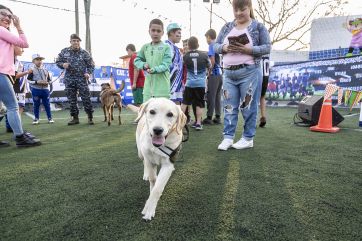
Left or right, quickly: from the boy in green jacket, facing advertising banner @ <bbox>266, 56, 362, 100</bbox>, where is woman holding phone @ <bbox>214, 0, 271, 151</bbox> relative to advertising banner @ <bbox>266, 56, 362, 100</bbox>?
right

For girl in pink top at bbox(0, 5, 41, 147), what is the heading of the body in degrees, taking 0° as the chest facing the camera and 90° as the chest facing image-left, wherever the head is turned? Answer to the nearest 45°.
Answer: approximately 315°

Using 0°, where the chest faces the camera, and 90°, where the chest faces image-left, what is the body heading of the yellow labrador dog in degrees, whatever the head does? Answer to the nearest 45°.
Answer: approximately 0°

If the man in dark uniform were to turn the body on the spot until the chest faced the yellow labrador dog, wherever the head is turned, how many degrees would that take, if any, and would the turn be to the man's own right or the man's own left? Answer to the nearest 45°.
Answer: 0° — they already face it

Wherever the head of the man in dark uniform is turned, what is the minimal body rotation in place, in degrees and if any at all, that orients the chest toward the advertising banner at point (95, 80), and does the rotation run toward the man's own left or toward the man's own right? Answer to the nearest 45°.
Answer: approximately 180°

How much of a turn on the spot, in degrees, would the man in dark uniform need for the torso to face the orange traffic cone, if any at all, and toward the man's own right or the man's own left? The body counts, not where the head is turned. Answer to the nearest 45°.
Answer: approximately 45° to the man's own left

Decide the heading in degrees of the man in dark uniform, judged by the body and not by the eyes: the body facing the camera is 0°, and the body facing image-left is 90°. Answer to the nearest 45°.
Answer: approximately 0°

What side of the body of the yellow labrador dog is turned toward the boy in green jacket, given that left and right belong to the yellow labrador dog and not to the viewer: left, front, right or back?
back
